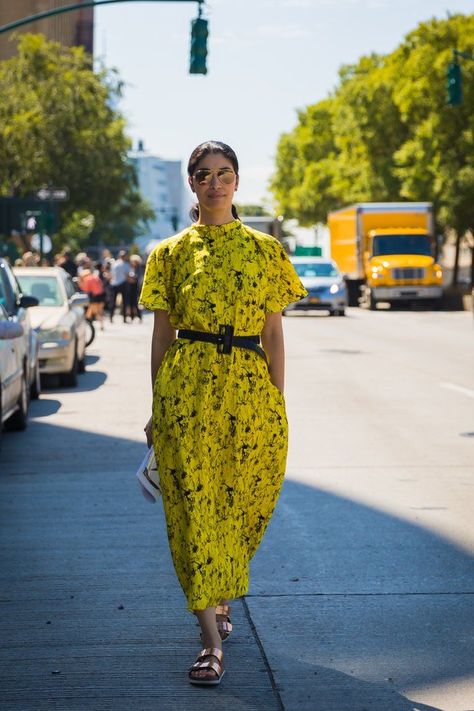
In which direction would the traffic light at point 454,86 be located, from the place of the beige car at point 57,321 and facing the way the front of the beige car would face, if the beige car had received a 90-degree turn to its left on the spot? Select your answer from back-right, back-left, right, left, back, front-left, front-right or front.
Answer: front-left

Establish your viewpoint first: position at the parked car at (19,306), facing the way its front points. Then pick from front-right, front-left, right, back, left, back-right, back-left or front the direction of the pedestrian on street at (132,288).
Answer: back

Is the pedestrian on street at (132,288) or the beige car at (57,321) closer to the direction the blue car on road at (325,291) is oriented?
the beige car

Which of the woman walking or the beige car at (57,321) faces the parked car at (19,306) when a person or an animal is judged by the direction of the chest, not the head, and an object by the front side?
the beige car

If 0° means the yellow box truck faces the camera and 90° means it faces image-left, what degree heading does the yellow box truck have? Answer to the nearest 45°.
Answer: approximately 0°

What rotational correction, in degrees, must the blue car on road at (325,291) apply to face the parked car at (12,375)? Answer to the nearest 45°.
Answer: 0° — it already faces it
